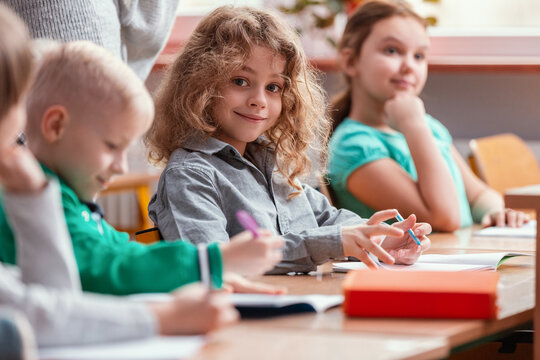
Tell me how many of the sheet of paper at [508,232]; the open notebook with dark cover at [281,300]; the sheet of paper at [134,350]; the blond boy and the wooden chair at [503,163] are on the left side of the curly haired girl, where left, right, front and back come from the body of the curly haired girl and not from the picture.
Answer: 2

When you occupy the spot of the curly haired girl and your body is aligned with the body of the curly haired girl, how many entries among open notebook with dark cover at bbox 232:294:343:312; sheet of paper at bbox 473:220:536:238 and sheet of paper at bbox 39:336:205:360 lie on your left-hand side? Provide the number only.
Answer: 1

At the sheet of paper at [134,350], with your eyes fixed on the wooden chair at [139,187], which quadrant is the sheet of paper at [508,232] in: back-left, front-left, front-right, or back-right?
front-right

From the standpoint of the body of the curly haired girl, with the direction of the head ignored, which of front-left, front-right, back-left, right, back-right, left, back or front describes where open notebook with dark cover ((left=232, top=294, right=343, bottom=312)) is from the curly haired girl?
front-right

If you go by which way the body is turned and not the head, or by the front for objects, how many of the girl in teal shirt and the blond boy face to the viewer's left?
0

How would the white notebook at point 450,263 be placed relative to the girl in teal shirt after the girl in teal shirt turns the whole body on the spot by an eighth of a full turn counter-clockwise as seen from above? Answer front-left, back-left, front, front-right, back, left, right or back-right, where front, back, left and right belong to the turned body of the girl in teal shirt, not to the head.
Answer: right

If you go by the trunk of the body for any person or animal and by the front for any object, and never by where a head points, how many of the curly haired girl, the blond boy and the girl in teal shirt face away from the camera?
0

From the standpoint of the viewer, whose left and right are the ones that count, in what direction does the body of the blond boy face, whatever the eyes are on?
facing to the right of the viewer

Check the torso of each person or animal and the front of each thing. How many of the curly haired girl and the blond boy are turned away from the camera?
0

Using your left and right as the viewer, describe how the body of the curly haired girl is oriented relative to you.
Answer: facing the viewer and to the right of the viewer

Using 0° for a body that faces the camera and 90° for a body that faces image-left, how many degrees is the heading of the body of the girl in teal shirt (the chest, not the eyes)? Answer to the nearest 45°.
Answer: approximately 315°

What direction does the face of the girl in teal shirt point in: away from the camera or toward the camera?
toward the camera

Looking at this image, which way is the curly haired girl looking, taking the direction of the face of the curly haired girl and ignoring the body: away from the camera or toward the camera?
toward the camera

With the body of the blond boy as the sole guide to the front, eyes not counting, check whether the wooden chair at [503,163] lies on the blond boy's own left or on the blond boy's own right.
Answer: on the blond boy's own left

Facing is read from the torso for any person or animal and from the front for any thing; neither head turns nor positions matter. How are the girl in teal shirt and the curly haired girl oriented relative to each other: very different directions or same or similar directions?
same or similar directions
